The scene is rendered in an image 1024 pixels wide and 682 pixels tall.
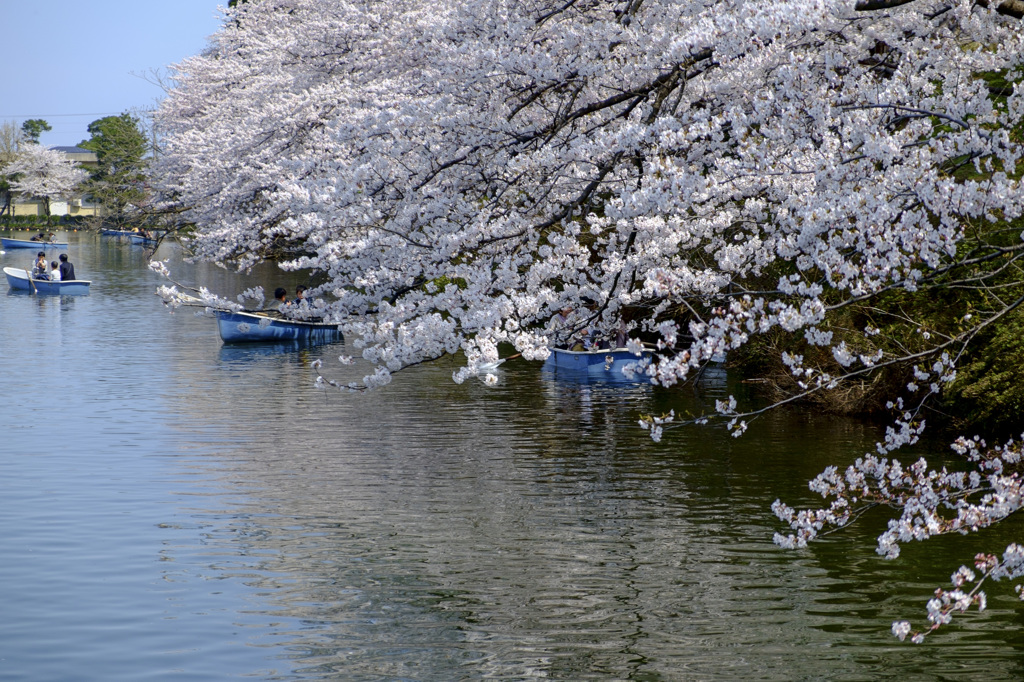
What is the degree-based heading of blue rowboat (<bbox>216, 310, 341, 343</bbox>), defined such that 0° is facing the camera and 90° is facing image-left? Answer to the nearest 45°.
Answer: approximately 90°

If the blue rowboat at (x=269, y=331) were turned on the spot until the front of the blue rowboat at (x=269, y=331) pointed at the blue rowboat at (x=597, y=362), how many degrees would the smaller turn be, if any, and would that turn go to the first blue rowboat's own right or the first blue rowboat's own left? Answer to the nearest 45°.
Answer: approximately 135° to the first blue rowboat's own left

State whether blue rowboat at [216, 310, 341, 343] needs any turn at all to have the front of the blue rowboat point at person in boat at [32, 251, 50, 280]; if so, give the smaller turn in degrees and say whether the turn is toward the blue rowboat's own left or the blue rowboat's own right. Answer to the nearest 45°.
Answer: approximately 45° to the blue rowboat's own right

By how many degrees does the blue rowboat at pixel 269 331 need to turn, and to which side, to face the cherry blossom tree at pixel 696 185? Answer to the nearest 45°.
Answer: approximately 90° to its left
